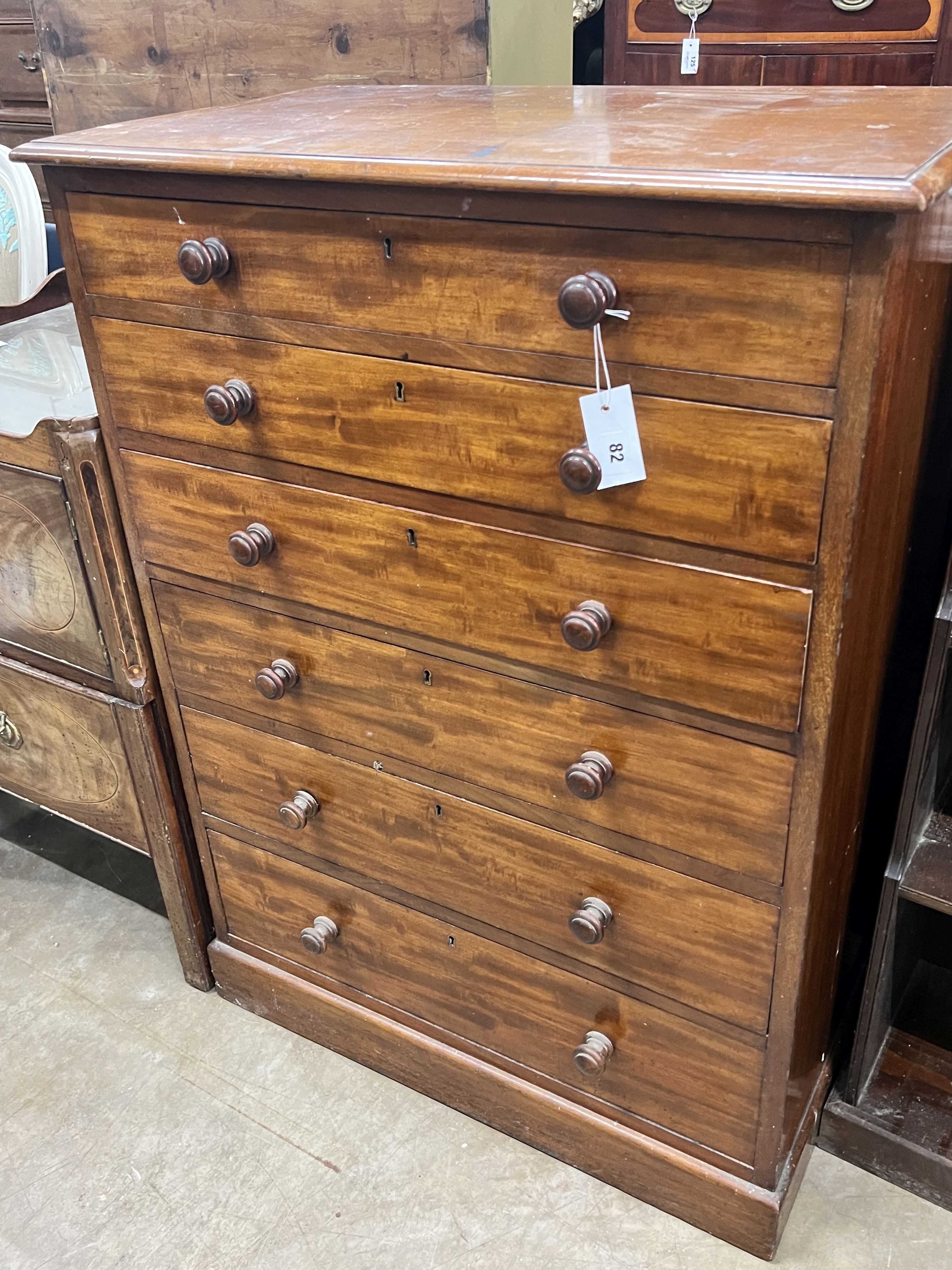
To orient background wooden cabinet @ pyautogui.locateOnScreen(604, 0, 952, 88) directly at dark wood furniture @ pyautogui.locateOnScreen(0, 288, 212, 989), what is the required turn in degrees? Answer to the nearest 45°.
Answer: approximately 45° to its right

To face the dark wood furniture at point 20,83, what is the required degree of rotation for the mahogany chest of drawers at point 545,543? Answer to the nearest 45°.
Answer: approximately 90° to its right

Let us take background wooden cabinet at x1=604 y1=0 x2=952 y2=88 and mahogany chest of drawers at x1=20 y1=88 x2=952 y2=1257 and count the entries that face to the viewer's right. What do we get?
0

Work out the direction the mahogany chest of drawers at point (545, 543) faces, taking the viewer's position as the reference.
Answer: facing the viewer and to the left of the viewer

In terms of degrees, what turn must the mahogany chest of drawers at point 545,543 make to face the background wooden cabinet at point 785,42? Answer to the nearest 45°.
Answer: approximately 180°

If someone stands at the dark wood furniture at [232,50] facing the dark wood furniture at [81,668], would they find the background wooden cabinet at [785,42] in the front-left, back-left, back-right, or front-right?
back-left

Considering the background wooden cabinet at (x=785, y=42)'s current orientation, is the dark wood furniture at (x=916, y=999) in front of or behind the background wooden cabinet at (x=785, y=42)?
in front

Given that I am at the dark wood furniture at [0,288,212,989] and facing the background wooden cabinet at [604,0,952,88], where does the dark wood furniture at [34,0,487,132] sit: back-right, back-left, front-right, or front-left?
front-left

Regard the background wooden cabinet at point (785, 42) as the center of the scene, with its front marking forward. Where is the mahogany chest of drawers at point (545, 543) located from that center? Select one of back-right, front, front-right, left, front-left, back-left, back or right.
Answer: front

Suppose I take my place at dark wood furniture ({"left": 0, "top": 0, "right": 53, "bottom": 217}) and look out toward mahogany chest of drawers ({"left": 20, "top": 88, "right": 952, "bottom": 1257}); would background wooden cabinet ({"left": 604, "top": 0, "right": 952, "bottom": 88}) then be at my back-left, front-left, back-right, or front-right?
front-left

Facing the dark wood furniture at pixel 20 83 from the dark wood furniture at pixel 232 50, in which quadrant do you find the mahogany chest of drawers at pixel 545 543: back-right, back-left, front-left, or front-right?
back-left

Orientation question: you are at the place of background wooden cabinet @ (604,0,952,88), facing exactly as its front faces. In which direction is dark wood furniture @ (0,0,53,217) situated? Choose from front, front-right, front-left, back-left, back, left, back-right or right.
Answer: right

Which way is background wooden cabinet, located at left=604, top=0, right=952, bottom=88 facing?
toward the camera

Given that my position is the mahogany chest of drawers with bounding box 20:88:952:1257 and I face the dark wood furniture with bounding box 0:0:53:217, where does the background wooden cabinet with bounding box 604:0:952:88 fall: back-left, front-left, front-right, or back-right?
front-right

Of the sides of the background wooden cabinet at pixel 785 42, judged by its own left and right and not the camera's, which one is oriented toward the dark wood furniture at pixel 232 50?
right
